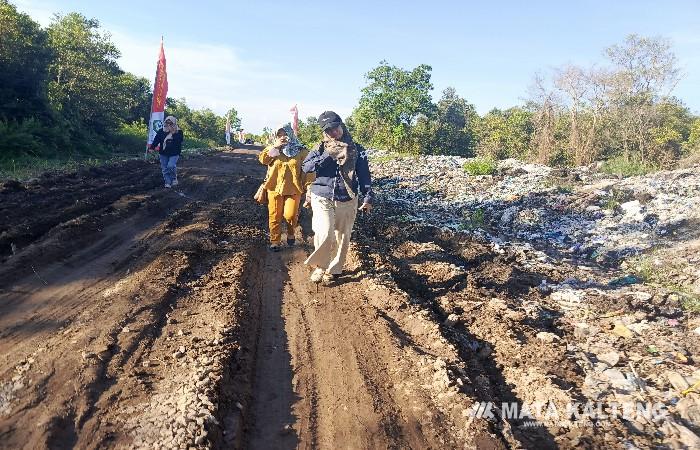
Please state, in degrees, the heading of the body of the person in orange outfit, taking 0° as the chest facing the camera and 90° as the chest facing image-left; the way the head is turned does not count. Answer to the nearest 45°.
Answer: approximately 0°

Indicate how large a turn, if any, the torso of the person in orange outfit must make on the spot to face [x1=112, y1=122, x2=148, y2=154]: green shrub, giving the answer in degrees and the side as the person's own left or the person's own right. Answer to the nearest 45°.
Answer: approximately 135° to the person's own right

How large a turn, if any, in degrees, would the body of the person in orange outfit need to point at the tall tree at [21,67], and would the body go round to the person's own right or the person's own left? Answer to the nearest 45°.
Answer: approximately 135° to the person's own right

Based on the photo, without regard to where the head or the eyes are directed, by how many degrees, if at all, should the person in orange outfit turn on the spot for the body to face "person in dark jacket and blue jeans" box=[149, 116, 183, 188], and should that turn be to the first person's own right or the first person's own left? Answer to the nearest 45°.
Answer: approximately 135° to the first person's own right

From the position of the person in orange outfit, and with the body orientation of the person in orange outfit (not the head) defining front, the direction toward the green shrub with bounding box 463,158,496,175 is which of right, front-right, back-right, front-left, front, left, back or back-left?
back-left

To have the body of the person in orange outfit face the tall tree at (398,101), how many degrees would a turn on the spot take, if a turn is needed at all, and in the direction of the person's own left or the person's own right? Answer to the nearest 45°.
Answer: approximately 180°

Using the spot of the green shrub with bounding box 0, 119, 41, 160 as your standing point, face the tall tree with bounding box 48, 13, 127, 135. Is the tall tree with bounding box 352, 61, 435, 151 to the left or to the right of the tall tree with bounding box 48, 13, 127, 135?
right
